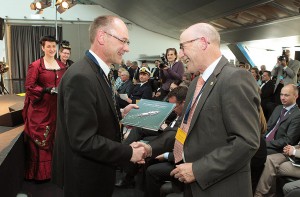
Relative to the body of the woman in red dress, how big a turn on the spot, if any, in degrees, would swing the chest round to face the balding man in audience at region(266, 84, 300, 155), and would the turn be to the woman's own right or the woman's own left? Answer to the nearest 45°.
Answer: approximately 45° to the woman's own left

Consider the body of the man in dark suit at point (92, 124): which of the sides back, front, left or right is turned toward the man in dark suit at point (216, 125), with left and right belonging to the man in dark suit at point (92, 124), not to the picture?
front

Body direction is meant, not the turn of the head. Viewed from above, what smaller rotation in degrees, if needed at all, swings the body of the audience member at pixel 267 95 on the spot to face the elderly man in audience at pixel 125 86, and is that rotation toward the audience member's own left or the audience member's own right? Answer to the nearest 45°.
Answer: approximately 45° to the audience member's own right

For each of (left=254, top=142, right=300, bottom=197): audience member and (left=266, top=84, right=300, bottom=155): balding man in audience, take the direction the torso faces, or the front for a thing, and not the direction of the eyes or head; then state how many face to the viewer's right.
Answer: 0

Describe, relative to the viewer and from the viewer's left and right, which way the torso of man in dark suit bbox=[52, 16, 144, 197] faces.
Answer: facing to the right of the viewer

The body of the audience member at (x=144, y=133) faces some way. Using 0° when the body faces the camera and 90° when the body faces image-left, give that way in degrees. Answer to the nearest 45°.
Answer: approximately 90°

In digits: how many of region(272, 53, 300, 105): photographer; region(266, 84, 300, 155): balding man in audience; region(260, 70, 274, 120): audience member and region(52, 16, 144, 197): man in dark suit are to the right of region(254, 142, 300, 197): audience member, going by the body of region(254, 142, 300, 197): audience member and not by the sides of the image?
3

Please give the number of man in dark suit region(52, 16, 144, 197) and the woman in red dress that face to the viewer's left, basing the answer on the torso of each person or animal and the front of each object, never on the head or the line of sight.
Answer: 0

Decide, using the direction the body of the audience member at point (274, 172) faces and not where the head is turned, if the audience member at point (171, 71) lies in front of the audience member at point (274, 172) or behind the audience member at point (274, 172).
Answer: in front

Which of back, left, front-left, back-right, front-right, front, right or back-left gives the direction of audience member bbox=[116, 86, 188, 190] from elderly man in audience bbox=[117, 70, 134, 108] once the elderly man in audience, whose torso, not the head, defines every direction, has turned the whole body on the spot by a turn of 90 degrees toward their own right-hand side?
back-left

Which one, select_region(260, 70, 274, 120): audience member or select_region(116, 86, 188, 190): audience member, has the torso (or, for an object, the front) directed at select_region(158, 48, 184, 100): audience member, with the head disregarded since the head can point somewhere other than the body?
select_region(260, 70, 274, 120): audience member

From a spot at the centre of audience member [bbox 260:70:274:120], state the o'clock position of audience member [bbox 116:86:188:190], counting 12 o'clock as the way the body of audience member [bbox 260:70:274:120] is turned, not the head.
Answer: audience member [bbox 116:86:188:190] is roughly at 11 o'clock from audience member [bbox 260:70:274:120].

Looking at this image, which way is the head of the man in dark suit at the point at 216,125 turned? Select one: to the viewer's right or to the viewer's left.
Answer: to the viewer's left

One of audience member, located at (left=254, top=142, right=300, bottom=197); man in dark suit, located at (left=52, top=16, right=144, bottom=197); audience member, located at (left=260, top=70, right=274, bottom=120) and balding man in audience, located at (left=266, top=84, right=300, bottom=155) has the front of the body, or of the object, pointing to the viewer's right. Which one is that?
the man in dark suit

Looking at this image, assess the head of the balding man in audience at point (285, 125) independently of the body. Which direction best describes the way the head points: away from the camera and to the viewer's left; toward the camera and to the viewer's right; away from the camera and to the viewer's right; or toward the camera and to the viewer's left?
toward the camera and to the viewer's left

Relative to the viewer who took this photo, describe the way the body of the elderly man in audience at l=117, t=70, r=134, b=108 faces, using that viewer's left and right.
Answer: facing the viewer and to the left of the viewer

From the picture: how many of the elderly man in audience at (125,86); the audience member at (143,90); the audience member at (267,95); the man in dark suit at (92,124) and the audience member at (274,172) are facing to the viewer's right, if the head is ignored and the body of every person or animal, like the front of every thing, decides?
1
